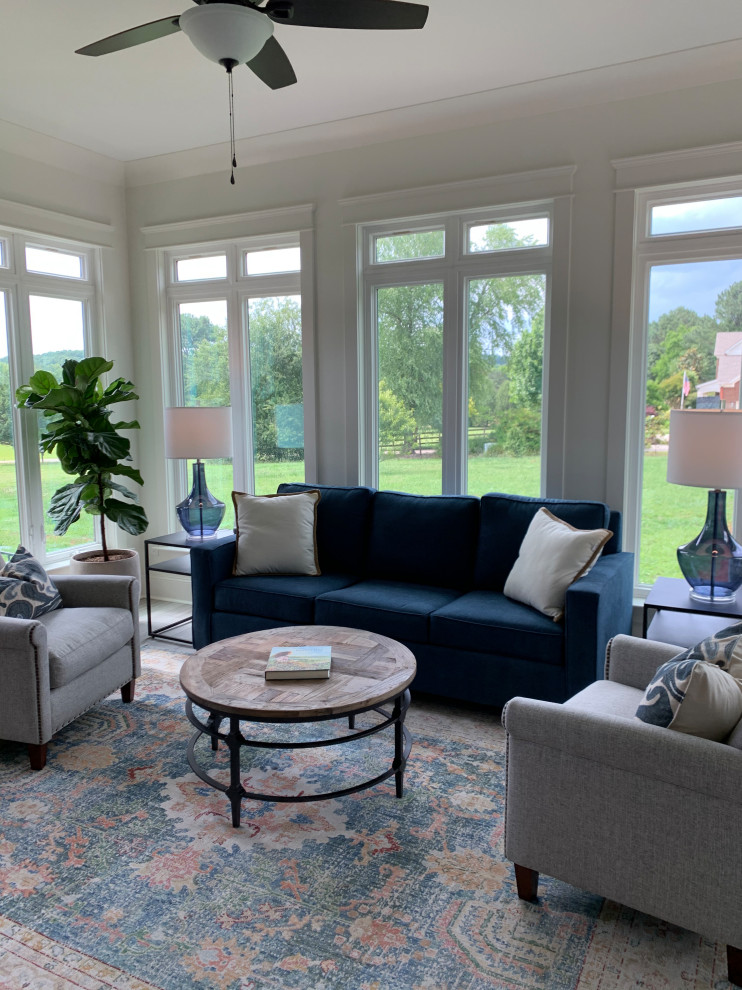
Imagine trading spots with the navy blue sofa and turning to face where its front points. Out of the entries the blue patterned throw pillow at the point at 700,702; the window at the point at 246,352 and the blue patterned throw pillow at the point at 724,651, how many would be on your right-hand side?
1

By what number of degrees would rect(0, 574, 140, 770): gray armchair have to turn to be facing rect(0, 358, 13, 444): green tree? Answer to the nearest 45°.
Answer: approximately 135° to its left

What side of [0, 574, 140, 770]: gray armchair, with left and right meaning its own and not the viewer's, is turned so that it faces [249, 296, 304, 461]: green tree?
left

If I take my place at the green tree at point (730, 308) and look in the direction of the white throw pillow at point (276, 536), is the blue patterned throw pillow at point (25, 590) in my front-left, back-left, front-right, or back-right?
front-left

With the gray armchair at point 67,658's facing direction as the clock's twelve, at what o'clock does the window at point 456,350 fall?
The window is roughly at 10 o'clock from the gray armchair.

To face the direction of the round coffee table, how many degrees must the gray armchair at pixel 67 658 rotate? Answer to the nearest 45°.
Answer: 0° — it already faces it

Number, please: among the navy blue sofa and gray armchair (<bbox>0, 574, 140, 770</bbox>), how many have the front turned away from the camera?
0

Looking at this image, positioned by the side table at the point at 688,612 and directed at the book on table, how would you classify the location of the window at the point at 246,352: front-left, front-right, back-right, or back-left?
front-right

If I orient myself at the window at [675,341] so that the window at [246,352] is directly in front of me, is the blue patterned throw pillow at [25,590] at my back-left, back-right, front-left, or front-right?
front-left

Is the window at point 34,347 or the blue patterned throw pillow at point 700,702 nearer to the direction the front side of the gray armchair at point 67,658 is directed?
the blue patterned throw pillow

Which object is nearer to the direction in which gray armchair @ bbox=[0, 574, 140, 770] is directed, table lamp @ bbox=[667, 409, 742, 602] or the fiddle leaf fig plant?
the table lamp

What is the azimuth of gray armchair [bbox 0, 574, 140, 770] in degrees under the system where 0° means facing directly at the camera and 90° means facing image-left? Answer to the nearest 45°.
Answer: approximately 315°

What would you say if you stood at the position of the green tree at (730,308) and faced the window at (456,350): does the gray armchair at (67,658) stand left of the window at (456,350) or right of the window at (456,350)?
left

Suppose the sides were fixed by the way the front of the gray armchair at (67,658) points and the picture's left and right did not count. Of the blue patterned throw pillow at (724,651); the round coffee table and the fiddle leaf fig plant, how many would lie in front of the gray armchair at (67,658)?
2

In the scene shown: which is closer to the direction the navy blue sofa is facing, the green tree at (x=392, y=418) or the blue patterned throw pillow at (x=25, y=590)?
the blue patterned throw pillow

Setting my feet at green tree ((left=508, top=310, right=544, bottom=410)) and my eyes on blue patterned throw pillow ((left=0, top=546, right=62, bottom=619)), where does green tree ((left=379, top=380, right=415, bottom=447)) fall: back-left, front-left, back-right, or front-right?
front-right

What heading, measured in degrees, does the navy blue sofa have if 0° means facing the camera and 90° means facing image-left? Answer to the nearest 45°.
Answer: approximately 45°

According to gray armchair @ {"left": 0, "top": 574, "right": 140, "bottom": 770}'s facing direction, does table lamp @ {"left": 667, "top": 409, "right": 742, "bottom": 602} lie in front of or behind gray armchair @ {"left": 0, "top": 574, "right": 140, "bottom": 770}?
in front
